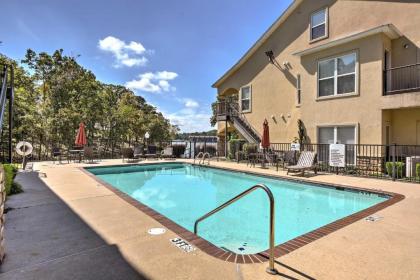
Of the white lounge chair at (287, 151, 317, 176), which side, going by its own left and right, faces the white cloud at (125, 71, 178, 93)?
right

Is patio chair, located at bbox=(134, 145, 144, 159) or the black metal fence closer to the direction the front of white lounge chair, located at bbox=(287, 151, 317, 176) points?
the patio chair

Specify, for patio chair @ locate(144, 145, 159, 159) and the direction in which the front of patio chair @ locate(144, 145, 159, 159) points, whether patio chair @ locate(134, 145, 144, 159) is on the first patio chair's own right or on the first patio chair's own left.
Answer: on the first patio chair's own right

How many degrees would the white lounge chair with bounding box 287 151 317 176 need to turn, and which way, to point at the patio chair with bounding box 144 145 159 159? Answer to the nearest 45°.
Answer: approximately 45° to its right

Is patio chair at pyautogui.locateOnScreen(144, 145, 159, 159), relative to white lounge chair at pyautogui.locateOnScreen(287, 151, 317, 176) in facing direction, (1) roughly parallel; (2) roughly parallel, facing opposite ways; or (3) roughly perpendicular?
roughly perpendicular

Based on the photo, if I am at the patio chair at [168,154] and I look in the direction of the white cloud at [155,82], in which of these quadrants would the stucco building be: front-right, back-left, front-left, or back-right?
back-right

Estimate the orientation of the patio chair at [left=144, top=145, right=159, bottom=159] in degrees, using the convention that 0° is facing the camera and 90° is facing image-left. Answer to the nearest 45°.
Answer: approximately 0°

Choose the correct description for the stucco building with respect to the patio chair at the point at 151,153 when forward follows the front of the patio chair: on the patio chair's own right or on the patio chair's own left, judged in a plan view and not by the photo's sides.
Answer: on the patio chair's own left
